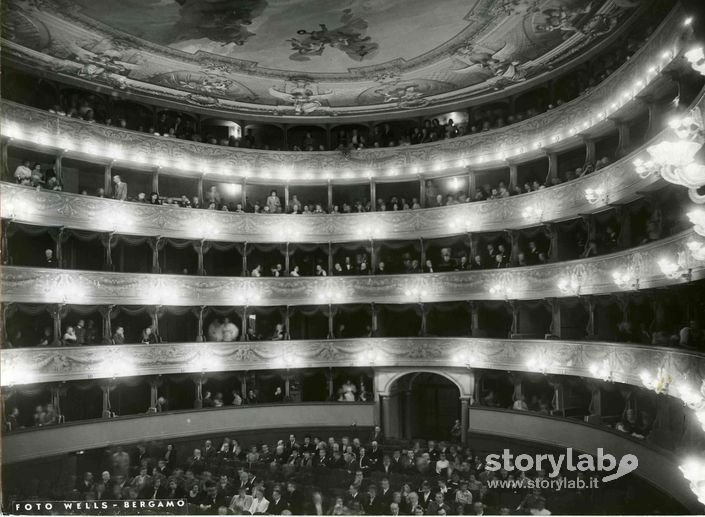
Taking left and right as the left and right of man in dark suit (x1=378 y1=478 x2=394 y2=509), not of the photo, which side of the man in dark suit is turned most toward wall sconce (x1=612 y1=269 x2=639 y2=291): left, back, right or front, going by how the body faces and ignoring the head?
left

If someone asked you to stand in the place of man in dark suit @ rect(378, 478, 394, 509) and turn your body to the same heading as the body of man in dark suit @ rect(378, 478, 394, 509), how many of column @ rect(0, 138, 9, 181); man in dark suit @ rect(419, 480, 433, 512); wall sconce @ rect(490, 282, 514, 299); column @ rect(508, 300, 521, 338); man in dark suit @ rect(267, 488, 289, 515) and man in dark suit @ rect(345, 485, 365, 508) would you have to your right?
3

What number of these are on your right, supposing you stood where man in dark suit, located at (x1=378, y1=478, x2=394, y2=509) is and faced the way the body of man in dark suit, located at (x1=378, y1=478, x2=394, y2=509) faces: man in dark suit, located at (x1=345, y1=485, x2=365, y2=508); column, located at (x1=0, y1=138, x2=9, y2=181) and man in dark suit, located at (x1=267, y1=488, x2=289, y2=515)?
3

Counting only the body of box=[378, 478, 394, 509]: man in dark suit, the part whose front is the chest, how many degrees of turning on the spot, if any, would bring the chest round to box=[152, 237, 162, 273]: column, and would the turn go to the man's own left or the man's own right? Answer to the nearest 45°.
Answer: approximately 135° to the man's own right

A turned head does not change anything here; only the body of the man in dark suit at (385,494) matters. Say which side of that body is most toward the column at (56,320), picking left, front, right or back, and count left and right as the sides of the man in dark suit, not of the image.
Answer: right

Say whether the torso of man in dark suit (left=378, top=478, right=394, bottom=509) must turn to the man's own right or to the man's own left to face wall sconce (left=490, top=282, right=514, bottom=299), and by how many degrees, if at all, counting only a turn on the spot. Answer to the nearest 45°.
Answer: approximately 135° to the man's own left

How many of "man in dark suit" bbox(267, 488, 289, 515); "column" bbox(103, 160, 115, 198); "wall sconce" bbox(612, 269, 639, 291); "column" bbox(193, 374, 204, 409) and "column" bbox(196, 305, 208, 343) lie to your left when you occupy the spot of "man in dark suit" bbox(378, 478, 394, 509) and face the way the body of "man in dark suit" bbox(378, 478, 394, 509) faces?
1

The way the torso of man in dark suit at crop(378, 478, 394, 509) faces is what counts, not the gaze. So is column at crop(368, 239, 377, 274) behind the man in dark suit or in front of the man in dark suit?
behind

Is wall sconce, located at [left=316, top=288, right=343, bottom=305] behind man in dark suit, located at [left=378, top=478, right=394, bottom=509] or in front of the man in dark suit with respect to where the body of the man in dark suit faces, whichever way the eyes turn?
behind

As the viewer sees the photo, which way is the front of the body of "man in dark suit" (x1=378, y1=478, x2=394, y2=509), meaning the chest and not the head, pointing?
toward the camera
